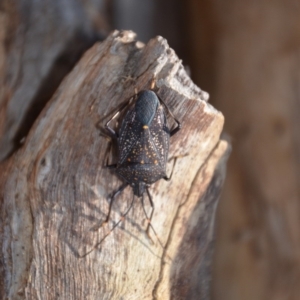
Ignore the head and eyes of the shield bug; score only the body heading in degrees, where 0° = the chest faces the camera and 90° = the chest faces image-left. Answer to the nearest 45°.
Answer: approximately 0°
